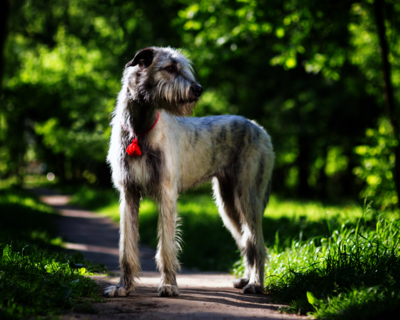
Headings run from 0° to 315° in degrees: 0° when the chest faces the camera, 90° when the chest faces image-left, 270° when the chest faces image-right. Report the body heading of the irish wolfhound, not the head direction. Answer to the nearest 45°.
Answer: approximately 45°

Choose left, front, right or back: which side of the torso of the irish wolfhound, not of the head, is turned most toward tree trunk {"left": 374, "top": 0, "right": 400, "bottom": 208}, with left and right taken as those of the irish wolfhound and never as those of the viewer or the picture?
back
